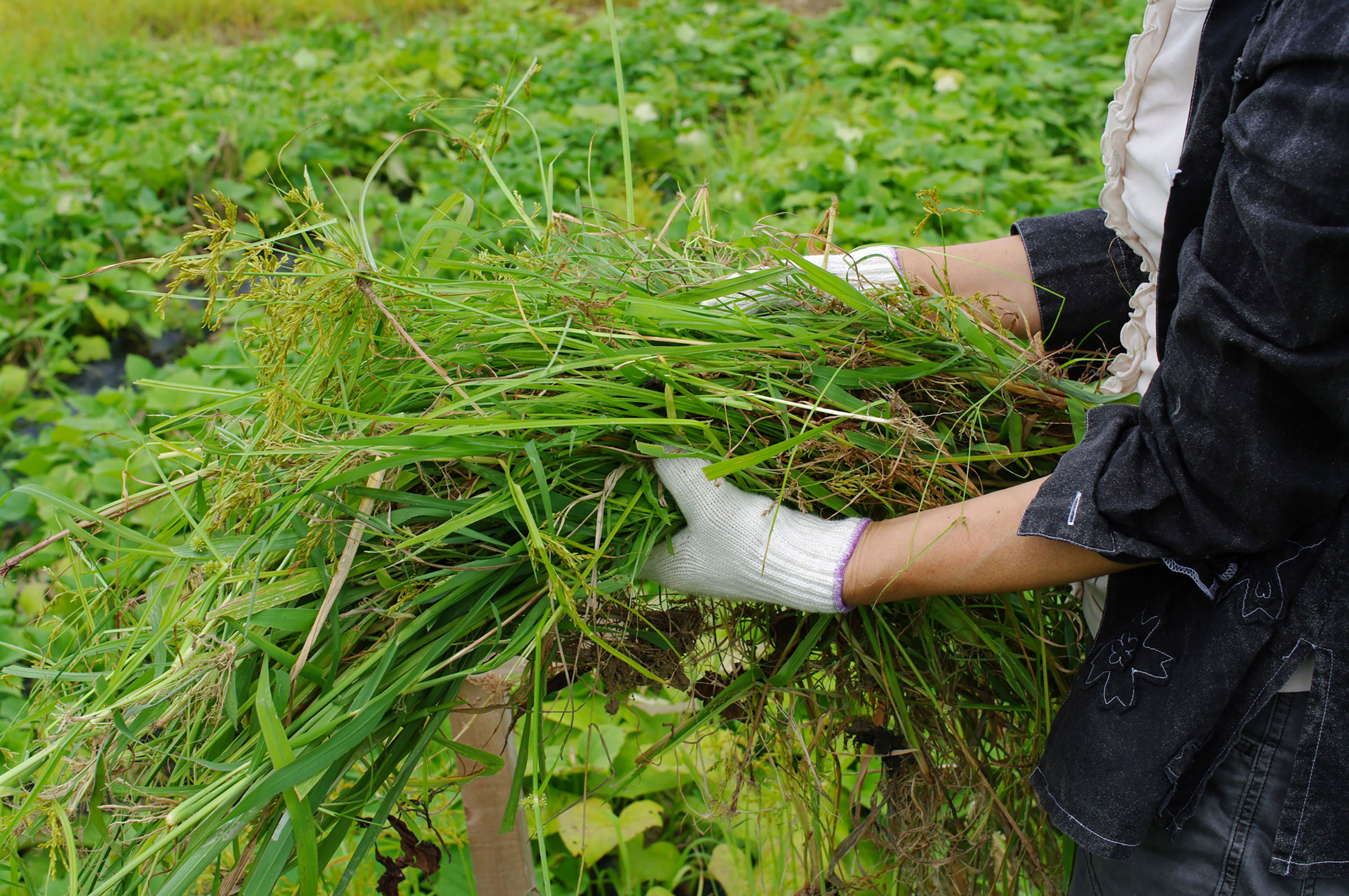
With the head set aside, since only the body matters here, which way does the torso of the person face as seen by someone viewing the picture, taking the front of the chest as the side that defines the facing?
to the viewer's left
